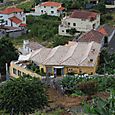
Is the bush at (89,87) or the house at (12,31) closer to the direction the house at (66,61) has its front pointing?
the bush

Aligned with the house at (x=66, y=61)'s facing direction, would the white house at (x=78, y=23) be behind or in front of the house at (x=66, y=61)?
behind

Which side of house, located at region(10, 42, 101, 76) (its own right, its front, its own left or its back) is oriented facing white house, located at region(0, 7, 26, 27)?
back

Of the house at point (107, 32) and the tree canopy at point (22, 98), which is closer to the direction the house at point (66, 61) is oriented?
the tree canopy

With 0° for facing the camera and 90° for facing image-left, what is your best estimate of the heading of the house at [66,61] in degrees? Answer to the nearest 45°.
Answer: approximately 0°

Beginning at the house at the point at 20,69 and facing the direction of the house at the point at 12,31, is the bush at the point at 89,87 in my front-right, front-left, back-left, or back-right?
back-right

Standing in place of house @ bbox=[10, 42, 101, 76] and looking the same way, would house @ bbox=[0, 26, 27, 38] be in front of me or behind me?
behind

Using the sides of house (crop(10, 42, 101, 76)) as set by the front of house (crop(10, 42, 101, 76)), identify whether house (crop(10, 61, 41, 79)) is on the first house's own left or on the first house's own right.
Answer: on the first house's own right
